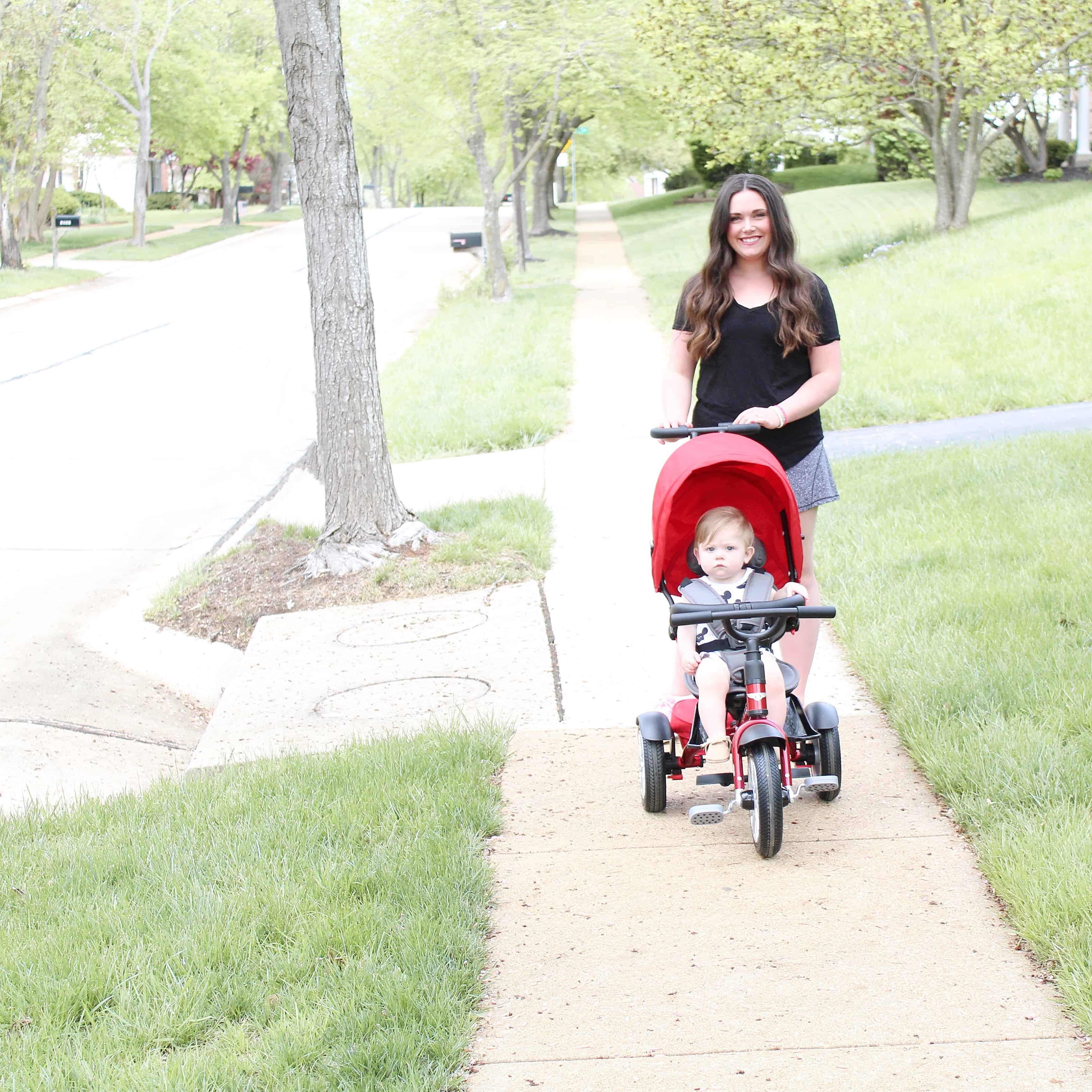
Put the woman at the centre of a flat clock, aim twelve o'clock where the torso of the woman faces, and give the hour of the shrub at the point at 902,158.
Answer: The shrub is roughly at 6 o'clock from the woman.

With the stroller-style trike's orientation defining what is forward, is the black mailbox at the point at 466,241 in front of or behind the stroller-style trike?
behind

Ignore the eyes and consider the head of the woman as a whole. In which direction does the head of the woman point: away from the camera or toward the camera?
toward the camera

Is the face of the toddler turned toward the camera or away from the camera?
toward the camera

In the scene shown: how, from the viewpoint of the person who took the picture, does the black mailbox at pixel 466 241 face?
facing to the left of the viewer

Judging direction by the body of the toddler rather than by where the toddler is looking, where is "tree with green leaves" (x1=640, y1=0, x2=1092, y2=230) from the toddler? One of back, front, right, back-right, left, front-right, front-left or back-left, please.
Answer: back

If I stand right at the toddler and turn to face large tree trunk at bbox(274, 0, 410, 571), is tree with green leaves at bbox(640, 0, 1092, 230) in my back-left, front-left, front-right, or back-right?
front-right

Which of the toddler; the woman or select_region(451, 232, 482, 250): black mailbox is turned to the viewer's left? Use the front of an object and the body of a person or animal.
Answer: the black mailbox

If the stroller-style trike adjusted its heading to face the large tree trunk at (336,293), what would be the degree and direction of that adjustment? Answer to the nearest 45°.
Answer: approximately 135° to its right

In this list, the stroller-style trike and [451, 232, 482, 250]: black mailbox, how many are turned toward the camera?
1

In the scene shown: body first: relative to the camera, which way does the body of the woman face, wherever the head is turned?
toward the camera

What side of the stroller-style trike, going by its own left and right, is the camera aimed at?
front

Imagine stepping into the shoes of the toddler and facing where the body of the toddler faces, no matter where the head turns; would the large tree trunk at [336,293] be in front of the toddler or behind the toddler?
behind

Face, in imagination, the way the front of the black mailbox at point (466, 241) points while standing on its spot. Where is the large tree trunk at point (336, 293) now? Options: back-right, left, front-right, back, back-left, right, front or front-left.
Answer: left
